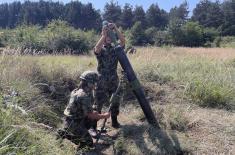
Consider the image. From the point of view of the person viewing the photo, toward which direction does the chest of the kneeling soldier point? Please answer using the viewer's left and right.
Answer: facing to the right of the viewer

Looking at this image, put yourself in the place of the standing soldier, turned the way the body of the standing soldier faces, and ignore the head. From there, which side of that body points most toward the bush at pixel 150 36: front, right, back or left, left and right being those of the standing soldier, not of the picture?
back

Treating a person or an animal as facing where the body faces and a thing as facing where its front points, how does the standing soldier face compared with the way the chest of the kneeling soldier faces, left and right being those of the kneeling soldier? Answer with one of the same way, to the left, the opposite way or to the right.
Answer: to the right

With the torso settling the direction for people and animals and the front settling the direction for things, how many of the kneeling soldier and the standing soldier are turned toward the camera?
1

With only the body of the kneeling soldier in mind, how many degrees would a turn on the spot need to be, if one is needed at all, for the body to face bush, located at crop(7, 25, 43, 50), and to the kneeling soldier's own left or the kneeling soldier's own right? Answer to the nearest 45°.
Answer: approximately 90° to the kneeling soldier's own left

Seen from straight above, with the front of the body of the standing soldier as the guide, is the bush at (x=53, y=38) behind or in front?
behind

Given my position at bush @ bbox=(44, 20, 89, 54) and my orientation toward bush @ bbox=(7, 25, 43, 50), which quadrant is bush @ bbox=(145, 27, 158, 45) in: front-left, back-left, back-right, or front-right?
back-right

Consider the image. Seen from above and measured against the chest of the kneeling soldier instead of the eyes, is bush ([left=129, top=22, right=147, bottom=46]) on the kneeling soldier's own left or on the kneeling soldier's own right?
on the kneeling soldier's own left

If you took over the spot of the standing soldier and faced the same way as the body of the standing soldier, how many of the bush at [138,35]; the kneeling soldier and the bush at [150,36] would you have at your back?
2

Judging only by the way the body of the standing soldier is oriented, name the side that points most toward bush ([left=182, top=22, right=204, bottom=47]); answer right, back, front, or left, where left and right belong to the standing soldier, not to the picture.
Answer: back

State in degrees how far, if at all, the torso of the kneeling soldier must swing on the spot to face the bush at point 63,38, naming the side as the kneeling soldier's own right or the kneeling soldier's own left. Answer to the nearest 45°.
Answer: approximately 90° to the kneeling soldier's own left

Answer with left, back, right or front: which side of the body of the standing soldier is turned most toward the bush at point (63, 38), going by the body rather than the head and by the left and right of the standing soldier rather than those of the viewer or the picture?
back

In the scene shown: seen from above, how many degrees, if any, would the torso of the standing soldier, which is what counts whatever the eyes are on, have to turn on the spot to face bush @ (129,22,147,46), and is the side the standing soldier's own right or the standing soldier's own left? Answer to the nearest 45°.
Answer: approximately 180°
